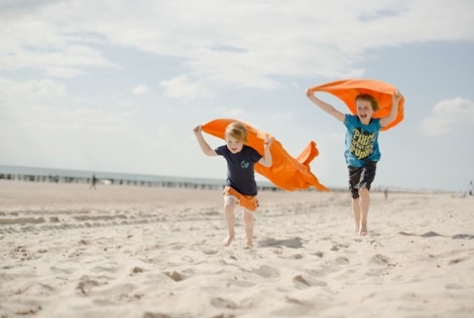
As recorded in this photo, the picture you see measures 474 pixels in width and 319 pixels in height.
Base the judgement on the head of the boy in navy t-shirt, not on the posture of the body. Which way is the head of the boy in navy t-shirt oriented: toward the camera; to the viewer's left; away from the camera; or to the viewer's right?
toward the camera

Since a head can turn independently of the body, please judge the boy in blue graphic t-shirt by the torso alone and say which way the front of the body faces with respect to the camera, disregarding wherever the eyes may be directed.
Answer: toward the camera

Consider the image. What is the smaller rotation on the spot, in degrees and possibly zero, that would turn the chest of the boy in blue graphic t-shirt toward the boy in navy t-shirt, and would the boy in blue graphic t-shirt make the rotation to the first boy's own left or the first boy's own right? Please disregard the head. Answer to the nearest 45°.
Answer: approximately 45° to the first boy's own right
